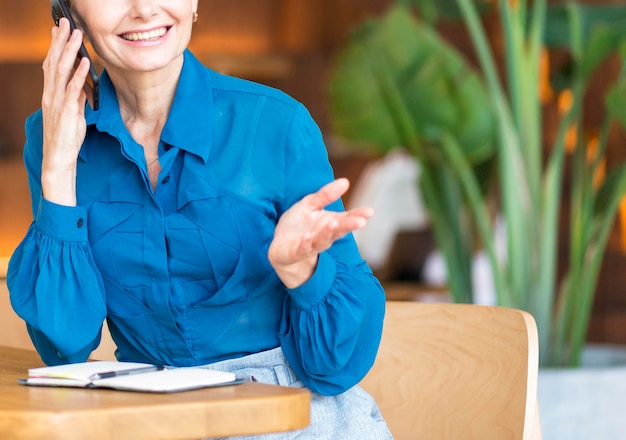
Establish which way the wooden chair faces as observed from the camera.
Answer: facing the viewer and to the left of the viewer

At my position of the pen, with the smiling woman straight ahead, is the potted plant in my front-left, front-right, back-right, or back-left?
front-right

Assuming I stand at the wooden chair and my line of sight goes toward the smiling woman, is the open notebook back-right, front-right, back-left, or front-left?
front-left

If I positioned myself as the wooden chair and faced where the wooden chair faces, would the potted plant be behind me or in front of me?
behind

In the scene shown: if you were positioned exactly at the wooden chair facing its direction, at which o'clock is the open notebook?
The open notebook is roughly at 12 o'clock from the wooden chair.

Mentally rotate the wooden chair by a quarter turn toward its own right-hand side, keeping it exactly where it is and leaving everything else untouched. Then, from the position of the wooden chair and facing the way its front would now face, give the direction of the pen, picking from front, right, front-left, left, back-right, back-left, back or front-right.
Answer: left

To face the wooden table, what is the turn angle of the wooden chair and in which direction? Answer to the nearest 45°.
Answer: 0° — it already faces it
